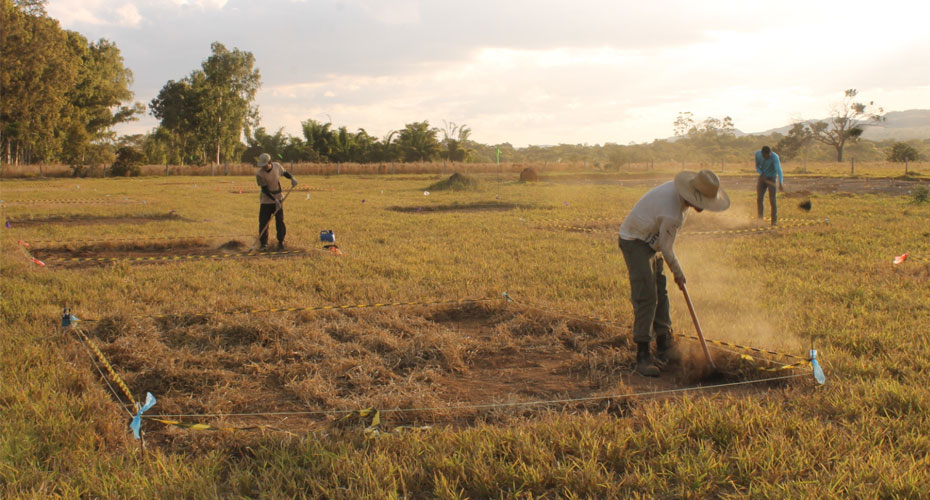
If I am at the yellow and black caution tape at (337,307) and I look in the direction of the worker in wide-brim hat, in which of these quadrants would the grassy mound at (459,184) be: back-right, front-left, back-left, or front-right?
back-left

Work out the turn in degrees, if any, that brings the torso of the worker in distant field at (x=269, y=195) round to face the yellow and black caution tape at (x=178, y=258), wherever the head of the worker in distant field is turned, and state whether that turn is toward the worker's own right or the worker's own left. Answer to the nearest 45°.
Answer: approximately 45° to the worker's own right

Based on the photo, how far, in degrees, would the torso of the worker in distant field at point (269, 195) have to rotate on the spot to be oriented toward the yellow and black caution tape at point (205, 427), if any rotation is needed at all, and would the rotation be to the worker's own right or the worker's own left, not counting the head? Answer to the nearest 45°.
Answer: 0° — they already face it

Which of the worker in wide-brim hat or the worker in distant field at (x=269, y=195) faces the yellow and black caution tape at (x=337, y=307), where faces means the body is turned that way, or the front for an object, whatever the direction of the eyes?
the worker in distant field

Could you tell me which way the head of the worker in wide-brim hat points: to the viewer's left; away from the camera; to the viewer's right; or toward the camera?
to the viewer's right

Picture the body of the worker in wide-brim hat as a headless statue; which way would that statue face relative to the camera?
to the viewer's right

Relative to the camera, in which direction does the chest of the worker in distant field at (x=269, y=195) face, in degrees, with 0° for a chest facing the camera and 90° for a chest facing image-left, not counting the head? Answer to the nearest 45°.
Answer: approximately 0°

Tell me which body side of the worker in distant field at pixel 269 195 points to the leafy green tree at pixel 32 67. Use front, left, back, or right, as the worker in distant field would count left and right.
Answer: back

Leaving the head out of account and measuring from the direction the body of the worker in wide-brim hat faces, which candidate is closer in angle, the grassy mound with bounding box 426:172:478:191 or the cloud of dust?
the cloud of dust
